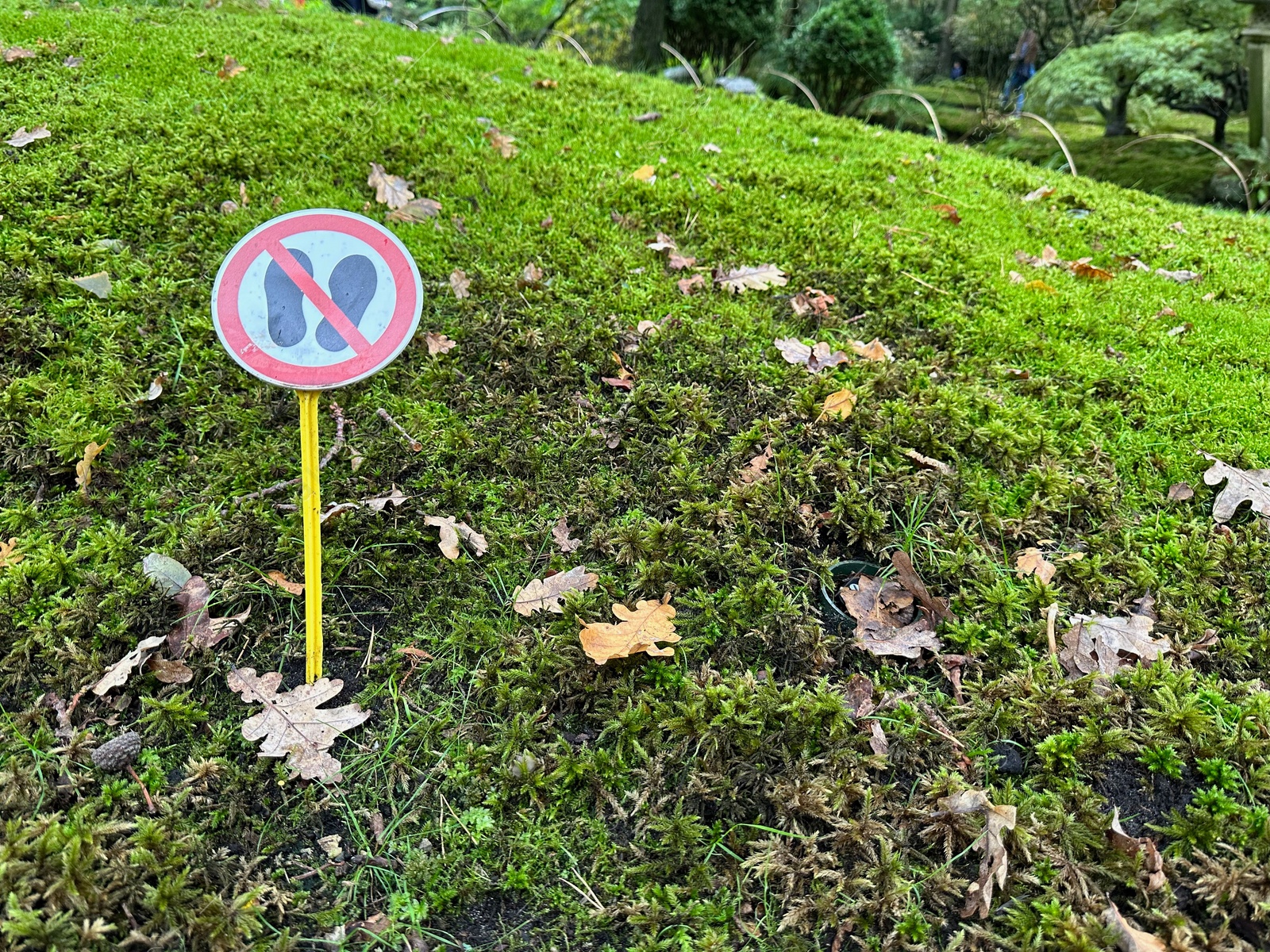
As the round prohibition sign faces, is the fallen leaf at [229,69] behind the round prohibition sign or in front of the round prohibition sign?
behind

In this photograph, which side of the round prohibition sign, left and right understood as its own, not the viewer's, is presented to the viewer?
front

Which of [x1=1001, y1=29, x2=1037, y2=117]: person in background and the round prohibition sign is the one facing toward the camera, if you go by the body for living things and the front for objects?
the round prohibition sign
